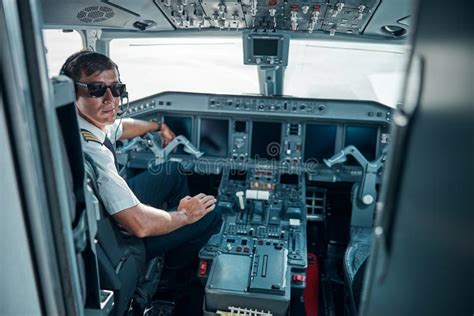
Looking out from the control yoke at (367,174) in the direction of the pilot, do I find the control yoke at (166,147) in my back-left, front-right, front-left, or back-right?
front-right

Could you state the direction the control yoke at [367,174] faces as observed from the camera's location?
facing the viewer

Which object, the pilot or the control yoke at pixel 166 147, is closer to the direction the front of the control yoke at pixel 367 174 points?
the pilot

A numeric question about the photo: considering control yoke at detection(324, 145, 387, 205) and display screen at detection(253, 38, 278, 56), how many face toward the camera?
2

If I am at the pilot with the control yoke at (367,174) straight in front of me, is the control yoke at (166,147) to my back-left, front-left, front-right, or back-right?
front-left

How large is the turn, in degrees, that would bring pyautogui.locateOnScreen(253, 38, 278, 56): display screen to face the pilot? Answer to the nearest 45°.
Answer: approximately 45° to its right

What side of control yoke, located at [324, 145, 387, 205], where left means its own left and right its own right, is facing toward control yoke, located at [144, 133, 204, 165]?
right

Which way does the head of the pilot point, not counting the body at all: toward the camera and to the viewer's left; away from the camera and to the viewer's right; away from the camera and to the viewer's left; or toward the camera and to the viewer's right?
toward the camera and to the viewer's right

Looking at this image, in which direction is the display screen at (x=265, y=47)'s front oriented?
toward the camera
